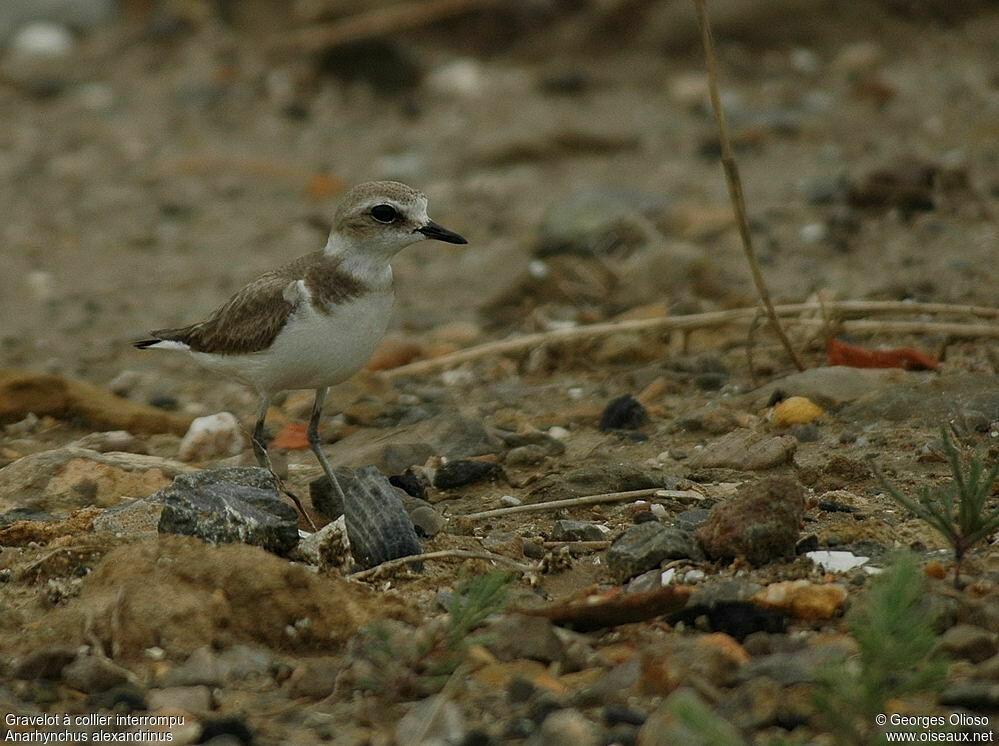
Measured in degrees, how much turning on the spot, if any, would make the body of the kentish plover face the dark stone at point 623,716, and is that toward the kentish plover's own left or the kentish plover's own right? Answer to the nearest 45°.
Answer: approximately 90° to the kentish plover's own right

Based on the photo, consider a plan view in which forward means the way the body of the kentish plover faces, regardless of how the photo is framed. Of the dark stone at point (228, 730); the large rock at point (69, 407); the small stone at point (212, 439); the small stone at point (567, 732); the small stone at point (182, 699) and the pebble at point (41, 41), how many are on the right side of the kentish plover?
3

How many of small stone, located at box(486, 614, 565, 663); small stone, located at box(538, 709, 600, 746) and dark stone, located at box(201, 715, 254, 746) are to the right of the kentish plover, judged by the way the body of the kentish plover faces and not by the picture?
3

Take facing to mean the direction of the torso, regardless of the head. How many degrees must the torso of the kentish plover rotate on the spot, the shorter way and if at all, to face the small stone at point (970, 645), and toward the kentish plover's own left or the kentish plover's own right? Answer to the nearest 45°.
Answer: approximately 45° to the kentish plover's own right

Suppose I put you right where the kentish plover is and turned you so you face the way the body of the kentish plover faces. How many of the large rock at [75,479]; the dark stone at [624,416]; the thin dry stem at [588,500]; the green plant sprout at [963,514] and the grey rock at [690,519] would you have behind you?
1

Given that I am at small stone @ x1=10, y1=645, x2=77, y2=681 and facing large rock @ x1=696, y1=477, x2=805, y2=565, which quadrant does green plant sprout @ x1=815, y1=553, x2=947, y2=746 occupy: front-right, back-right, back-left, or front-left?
front-right

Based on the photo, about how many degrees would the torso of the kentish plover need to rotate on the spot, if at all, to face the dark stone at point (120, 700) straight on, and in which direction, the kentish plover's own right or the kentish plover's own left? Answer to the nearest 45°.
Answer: approximately 90° to the kentish plover's own right

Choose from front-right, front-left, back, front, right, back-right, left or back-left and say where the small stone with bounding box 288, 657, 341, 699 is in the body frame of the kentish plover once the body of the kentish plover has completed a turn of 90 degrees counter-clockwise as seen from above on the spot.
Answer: back

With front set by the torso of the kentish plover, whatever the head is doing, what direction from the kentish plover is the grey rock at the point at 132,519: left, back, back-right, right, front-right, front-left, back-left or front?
back-right

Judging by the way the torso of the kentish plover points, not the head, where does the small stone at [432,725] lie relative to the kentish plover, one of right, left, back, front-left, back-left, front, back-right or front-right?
right

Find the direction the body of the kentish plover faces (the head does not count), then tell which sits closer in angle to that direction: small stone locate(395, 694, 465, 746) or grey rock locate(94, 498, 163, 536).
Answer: the small stone

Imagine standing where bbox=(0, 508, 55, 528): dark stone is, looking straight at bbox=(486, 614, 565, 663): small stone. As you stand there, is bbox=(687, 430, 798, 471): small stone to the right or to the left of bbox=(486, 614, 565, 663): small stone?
left

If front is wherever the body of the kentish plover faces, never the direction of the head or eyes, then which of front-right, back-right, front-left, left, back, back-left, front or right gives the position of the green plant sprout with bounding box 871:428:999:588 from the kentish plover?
front-right

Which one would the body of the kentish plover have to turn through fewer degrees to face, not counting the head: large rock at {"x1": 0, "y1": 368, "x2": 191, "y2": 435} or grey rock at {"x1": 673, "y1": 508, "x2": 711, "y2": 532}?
the grey rock

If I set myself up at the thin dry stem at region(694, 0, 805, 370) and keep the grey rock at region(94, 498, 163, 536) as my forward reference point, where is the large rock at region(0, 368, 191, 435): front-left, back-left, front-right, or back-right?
front-right

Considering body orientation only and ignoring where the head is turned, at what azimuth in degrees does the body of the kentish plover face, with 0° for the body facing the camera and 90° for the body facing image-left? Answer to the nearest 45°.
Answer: approximately 270°

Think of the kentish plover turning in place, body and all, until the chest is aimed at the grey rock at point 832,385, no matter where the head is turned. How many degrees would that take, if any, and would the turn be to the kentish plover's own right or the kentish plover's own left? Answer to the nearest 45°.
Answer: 0° — it already faces it
